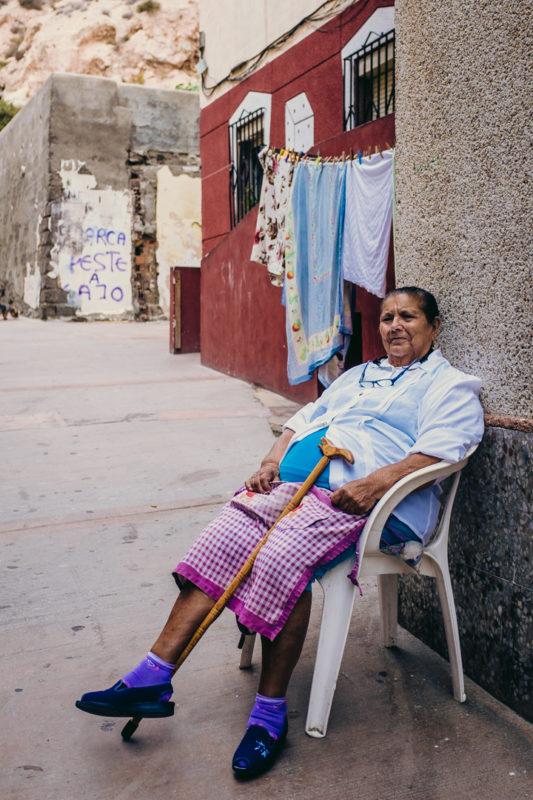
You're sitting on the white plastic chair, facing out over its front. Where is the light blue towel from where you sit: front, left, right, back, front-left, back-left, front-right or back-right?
back-right

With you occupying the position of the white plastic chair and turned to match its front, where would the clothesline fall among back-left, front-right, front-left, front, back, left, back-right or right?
back-right

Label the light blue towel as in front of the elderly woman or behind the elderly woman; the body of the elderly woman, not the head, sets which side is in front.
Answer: behind

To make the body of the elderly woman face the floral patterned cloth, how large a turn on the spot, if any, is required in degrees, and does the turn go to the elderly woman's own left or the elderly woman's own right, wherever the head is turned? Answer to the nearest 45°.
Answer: approximately 135° to the elderly woman's own right

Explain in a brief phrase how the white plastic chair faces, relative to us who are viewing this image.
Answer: facing the viewer and to the left of the viewer

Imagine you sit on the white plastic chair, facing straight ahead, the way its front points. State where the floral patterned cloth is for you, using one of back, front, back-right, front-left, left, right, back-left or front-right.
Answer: back-right

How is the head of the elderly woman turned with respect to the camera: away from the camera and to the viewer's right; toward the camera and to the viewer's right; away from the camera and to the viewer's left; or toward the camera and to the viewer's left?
toward the camera and to the viewer's left

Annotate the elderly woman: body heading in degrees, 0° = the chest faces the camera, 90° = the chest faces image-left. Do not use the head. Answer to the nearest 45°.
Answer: approximately 45°

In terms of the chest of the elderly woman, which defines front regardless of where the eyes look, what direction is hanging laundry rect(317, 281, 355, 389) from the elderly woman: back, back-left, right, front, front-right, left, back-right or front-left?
back-right

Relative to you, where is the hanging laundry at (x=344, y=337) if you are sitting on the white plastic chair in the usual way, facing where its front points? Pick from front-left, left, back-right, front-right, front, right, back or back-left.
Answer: back-right

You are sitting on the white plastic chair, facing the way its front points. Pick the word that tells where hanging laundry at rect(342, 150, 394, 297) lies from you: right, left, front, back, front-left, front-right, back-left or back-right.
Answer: back-right
